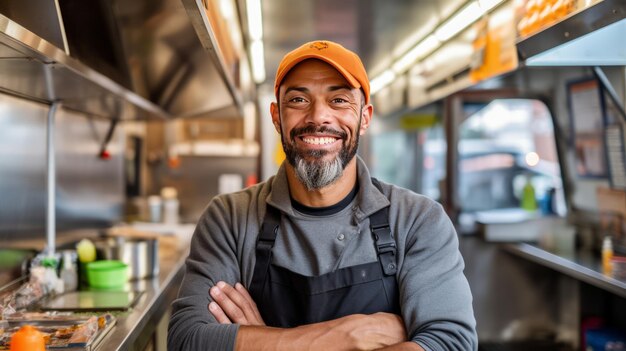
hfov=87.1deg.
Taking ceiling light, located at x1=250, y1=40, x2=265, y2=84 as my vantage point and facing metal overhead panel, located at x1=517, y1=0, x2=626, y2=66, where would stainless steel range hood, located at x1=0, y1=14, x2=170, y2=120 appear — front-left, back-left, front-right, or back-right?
front-right

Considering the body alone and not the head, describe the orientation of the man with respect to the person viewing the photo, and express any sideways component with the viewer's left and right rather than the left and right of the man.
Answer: facing the viewer

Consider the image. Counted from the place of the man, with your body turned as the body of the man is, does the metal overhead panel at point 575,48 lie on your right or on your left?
on your left

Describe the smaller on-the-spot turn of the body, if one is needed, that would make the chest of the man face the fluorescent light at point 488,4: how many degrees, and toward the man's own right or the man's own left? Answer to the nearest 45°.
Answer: approximately 135° to the man's own left

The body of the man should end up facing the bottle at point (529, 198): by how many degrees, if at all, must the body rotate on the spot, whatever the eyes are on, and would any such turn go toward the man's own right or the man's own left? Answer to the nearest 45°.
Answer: approximately 135° to the man's own left

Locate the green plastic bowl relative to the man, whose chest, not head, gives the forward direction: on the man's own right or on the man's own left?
on the man's own right

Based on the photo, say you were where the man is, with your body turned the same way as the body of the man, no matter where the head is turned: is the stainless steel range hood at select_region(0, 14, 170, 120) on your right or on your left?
on your right

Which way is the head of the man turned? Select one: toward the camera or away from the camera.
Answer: toward the camera

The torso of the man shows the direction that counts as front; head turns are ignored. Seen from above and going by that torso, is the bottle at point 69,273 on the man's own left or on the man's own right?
on the man's own right

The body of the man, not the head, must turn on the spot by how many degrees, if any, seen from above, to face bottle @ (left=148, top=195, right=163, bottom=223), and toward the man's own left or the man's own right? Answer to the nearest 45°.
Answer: approximately 135° to the man's own right
